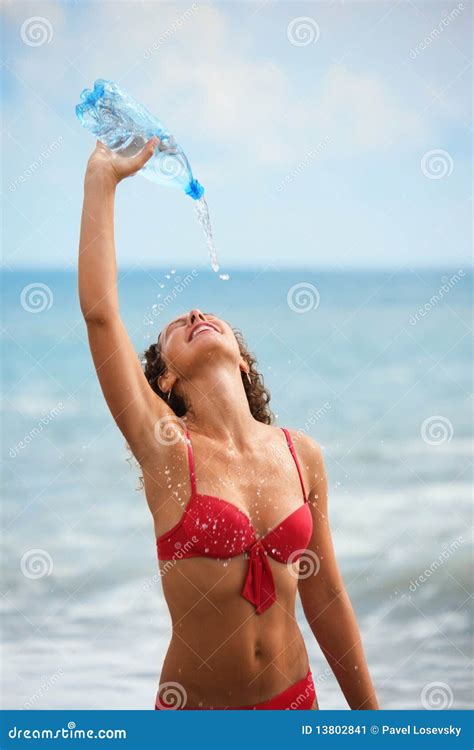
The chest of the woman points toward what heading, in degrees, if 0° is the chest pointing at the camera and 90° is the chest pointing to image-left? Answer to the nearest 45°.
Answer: approximately 315°
